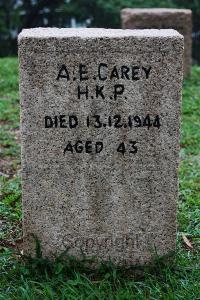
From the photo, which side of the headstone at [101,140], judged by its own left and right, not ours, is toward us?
front

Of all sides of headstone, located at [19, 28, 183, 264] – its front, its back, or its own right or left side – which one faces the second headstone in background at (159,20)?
back
